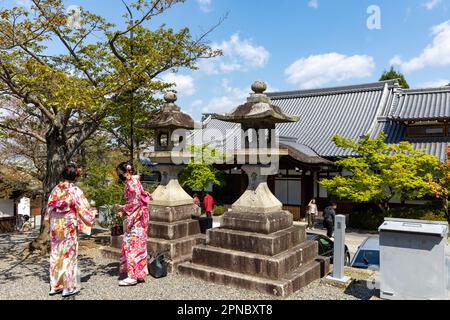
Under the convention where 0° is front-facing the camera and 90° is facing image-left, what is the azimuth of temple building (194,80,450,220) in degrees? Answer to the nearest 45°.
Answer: approximately 45°

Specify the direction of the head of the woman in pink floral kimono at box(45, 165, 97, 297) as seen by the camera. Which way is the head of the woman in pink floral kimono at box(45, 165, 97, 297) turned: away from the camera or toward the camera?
away from the camera

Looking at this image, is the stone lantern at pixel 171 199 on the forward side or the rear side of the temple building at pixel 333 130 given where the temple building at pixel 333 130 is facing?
on the forward side

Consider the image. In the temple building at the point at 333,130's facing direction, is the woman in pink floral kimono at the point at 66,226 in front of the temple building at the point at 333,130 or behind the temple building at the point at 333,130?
in front

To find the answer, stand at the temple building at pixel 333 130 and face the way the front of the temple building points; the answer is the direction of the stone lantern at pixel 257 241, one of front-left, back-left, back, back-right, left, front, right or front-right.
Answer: front-left
